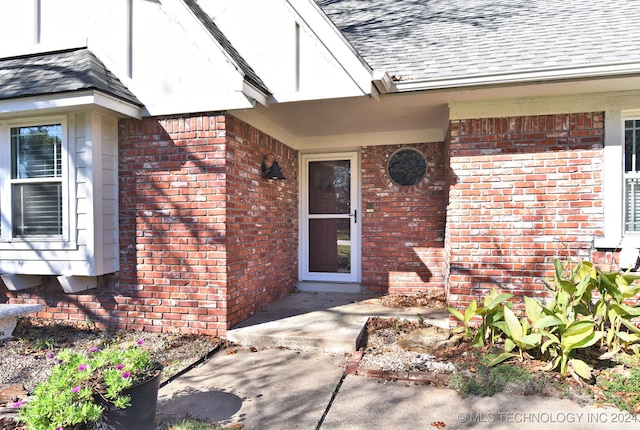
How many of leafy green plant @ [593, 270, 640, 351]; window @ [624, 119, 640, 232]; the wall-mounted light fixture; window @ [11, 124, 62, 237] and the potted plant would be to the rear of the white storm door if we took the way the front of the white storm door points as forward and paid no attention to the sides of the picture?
0

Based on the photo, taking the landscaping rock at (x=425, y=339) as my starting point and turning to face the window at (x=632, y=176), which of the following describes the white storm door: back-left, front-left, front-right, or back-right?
back-left

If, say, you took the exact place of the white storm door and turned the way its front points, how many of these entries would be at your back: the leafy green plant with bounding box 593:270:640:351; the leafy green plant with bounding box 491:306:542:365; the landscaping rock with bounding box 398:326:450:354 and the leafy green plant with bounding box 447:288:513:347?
0

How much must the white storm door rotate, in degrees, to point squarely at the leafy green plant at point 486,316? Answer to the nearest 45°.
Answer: approximately 45° to its left

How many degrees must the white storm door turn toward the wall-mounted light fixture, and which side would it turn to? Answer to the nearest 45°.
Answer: approximately 45° to its right

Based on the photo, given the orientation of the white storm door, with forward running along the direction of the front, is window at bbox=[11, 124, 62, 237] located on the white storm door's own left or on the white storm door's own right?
on the white storm door's own right

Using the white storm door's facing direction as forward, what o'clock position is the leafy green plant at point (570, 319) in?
The leafy green plant is roughly at 11 o'clock from the white storm door.

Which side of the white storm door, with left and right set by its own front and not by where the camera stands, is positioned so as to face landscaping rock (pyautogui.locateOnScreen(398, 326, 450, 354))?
front

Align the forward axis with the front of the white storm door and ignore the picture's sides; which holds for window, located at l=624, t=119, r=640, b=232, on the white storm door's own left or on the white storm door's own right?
on the white storm door's own left

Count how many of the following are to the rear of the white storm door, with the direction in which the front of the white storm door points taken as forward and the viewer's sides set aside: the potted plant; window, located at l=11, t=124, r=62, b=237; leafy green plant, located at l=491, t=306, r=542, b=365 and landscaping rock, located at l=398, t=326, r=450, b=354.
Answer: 0

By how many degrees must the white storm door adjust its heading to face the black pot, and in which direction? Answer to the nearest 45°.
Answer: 0° — it already faces it

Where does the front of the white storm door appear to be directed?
toward the camera

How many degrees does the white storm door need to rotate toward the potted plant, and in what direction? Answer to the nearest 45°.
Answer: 0° — it already faces it
